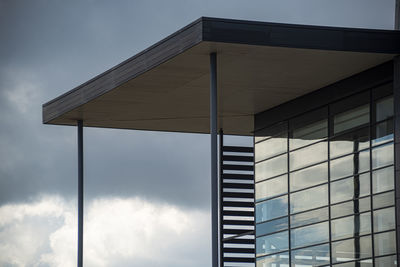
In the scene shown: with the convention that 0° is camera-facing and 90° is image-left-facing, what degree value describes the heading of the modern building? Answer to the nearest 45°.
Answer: approximately 45°
